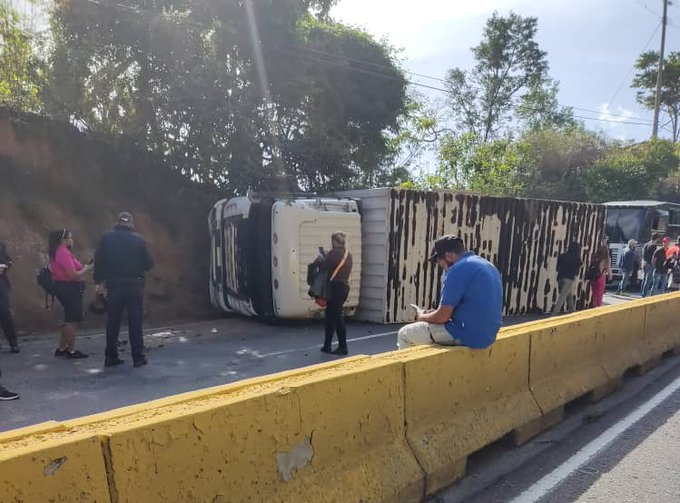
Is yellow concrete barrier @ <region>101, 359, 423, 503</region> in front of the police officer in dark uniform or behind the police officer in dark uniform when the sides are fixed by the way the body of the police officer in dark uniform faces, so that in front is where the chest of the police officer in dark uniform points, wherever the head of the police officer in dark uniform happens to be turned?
behind

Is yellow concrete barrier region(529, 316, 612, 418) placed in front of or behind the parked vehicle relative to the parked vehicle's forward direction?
in front

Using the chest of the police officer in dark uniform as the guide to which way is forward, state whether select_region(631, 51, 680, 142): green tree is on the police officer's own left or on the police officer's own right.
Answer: on the police officer's own right

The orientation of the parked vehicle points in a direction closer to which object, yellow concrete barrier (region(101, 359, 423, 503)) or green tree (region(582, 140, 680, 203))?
the yellow concrete barrier

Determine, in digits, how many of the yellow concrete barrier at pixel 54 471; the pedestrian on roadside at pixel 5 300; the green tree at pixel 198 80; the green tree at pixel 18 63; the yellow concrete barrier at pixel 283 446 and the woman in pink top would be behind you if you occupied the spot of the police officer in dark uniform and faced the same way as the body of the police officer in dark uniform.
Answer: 2

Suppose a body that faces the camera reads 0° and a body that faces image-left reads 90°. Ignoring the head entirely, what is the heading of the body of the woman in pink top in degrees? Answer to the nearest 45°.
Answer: approximately 270°

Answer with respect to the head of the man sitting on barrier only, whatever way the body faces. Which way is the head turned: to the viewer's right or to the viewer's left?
to the viewer's left

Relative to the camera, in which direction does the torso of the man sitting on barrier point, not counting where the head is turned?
to the viewer's left

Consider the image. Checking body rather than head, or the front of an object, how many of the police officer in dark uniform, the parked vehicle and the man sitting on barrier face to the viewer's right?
0

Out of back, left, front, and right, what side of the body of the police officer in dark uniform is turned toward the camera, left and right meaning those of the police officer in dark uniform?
back

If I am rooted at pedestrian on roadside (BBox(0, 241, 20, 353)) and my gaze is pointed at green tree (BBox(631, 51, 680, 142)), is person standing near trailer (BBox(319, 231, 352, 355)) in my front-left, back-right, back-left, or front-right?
front-right
